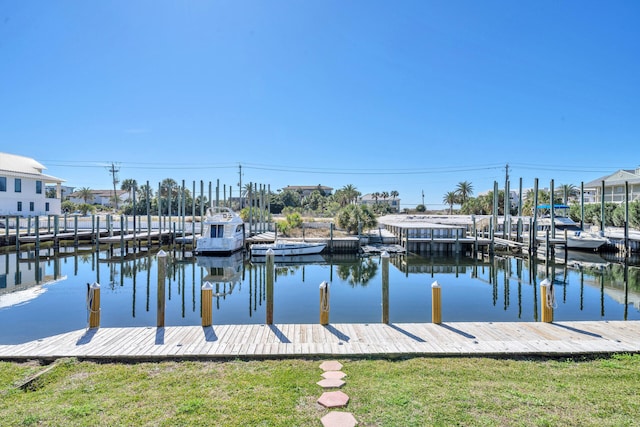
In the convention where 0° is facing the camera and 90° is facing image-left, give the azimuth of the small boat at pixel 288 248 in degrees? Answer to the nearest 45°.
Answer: approximately 270°

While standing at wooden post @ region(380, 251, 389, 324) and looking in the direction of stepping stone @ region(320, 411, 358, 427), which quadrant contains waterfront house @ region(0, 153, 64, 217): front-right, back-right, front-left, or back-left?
back-right

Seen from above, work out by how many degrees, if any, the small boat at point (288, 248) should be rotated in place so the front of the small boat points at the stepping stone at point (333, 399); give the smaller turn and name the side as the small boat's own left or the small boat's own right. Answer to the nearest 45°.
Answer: approximately 90° to the small boat's own right

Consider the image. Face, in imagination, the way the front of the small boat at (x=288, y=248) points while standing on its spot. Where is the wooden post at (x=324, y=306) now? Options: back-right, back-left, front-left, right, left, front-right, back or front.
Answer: right

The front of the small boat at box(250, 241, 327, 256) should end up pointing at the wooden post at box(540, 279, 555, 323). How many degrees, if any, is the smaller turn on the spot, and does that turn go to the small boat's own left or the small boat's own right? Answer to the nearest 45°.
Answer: approximately 90° to the small boat's own right

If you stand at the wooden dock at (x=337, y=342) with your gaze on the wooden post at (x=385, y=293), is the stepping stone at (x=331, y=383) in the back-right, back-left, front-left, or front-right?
back-right

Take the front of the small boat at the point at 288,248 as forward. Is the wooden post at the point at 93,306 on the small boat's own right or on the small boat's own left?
on the small boat's own right

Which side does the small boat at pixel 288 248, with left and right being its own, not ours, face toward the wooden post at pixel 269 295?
right

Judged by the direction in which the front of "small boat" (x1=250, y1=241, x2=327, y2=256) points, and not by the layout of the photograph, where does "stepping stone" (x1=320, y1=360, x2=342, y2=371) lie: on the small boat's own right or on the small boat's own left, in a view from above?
on the small boat's own right
